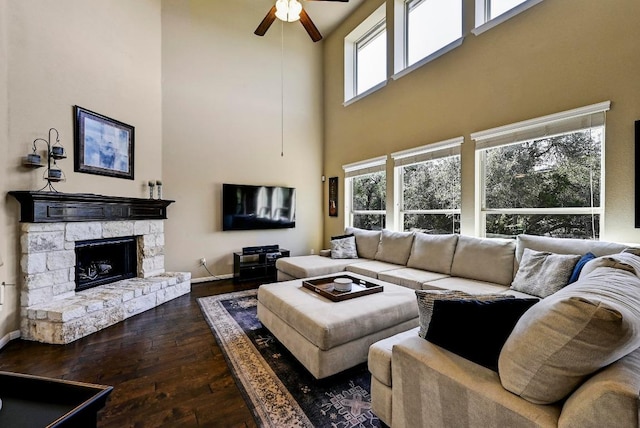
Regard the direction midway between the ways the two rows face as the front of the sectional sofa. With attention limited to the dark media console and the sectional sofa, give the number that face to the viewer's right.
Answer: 0

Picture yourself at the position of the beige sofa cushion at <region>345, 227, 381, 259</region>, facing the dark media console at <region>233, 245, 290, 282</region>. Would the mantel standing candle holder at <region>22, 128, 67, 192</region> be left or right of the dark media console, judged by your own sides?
left

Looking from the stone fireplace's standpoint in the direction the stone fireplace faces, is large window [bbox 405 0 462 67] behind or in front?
in front

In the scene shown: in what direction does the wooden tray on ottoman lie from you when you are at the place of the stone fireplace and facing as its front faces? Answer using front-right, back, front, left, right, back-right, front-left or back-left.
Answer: front

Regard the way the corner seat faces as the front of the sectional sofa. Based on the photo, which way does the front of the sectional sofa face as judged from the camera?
facing the viewer and to the left of the viewer

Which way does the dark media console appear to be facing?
toward the camera

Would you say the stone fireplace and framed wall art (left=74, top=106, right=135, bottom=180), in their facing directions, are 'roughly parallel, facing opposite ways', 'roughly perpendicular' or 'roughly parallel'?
roughly parallel

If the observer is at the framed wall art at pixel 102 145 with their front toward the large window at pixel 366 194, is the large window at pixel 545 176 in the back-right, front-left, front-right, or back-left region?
front-right

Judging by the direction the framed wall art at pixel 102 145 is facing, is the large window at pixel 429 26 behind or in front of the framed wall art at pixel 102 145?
in front

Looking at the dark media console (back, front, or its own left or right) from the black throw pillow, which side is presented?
front

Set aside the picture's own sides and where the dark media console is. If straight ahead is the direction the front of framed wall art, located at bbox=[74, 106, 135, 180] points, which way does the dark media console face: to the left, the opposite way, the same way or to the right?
to the right

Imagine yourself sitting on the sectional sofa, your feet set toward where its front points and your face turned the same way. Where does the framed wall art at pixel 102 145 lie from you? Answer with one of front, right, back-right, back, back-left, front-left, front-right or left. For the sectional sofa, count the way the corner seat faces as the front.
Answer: front-right

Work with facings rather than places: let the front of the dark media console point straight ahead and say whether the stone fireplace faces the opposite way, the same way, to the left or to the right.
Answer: to the left

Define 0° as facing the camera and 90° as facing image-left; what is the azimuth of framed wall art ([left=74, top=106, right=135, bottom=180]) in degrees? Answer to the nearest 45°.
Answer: approximately 315°

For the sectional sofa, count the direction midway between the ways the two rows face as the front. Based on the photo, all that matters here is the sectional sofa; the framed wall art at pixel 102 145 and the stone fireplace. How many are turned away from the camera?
0

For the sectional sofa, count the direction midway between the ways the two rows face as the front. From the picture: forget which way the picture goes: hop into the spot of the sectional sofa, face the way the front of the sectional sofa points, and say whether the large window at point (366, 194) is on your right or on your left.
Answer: on your right
